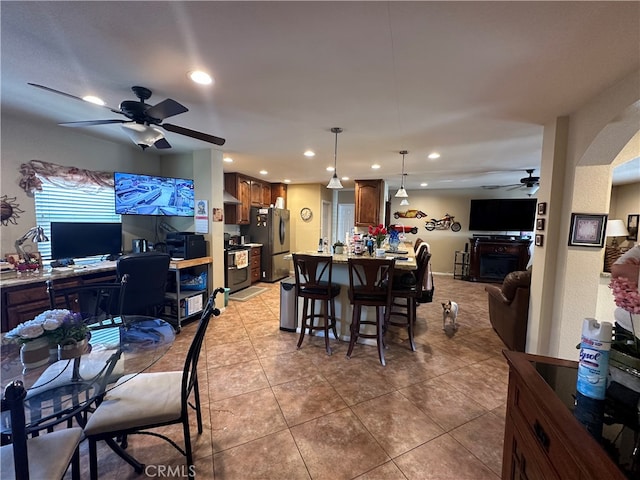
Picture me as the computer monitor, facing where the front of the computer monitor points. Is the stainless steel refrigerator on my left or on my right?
on my left

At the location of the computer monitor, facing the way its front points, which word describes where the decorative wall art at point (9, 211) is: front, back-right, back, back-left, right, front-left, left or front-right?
back-right

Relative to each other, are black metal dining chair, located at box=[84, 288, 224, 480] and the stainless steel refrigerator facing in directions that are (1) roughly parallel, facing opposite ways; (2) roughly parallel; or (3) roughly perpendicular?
roughly perpendicular

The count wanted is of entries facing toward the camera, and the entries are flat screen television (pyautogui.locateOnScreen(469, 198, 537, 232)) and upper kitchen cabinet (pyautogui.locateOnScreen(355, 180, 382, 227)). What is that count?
2

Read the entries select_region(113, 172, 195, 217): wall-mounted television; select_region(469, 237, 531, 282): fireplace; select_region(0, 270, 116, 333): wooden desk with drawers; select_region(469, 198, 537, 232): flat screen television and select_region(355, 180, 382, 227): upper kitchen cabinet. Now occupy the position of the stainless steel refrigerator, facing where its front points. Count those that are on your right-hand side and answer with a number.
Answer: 2

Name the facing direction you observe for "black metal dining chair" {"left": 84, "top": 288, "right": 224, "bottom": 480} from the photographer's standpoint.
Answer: facing to the left of the viewer

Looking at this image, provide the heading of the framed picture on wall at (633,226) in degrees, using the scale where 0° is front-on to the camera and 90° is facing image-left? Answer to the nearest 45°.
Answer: approximately 45°

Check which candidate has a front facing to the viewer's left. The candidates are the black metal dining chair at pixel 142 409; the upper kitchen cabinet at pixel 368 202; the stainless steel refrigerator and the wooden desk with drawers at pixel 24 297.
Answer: the black metal dining chair
